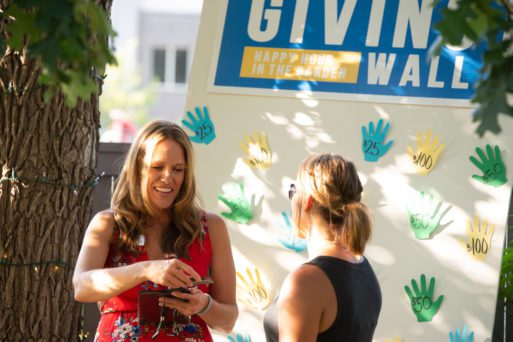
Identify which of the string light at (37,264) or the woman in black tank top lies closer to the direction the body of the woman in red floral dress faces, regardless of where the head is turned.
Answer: the woman in black tank top

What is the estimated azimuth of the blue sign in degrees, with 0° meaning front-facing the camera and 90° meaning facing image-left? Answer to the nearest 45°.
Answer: approximately 0°

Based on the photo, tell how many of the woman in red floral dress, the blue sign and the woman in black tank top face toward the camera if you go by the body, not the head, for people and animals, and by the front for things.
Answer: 2

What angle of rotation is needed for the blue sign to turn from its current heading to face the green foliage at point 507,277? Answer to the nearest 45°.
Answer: approximately 90° to its left

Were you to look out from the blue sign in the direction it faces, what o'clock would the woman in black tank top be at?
The woman in black tank top is roughly at 12 o'clock from the blue sign.

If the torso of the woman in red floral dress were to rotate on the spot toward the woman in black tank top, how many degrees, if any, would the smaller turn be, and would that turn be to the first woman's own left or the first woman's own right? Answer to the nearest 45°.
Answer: approximately 45° to the first woman's own left

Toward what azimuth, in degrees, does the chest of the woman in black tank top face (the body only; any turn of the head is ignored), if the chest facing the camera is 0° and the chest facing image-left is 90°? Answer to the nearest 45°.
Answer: approximately 135°

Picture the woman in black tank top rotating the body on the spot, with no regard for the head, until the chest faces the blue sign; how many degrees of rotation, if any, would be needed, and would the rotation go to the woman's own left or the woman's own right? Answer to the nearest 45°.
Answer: approximately 45° to the woman's own right

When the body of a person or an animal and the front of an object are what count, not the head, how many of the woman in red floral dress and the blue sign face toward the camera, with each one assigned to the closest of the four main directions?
2
